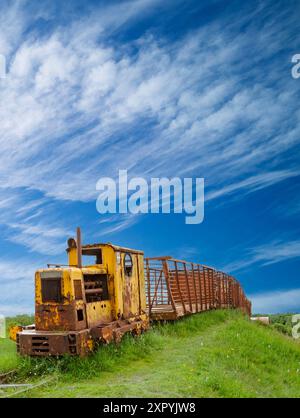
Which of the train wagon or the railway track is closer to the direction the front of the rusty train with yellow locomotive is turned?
the railway track

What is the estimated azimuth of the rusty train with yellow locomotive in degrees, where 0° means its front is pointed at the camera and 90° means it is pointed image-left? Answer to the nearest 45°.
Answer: approximately 45°
